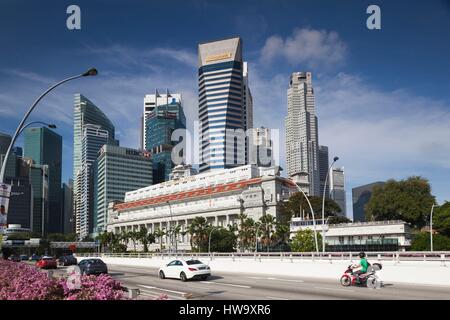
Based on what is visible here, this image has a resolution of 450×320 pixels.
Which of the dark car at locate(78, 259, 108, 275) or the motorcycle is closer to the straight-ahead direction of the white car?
the dark car

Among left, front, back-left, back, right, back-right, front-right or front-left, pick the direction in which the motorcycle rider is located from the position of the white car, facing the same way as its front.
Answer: back

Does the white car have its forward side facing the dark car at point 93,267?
yes
